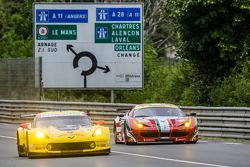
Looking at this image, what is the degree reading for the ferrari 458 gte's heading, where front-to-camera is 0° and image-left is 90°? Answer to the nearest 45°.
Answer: approximately 0°

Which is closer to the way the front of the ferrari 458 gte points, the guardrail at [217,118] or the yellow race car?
the yellow race car

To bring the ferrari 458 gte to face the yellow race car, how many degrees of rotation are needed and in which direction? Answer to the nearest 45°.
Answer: approximately 45° to its right

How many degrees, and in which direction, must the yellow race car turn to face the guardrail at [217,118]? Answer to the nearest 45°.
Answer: approximately 135° to its left

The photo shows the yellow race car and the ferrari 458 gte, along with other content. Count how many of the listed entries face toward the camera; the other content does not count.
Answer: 2
